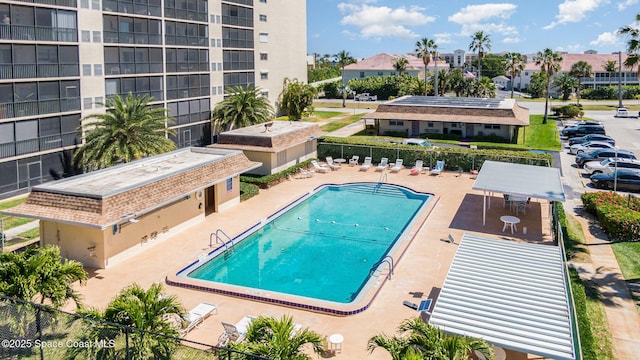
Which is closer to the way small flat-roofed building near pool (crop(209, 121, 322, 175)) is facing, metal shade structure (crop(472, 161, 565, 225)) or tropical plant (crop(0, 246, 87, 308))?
the metal shade structure

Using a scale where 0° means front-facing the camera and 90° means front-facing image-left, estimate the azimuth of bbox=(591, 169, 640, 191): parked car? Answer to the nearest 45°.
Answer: approximately 90°

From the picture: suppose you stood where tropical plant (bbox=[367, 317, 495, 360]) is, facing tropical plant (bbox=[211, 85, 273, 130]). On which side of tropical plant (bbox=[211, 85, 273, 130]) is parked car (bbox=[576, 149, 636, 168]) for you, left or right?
right

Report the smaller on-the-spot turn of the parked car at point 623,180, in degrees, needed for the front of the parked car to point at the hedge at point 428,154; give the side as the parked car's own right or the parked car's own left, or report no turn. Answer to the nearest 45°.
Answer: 0° — it already faces it

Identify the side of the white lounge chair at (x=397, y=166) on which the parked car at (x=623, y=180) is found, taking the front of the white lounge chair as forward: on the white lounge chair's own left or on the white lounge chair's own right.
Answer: on the white lounge chair's own left
